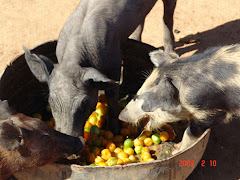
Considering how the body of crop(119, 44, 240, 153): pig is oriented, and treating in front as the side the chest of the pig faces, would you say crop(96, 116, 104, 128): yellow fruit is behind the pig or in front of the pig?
in front

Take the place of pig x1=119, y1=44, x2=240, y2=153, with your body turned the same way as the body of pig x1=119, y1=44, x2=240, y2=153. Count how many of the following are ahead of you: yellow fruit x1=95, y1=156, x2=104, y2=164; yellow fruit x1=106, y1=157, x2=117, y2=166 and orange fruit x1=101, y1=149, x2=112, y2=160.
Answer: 3

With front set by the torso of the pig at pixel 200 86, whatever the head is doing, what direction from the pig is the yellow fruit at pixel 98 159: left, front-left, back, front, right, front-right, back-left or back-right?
front

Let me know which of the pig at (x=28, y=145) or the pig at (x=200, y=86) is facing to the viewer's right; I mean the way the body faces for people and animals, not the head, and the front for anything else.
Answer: the pig at (x=28, y=145)

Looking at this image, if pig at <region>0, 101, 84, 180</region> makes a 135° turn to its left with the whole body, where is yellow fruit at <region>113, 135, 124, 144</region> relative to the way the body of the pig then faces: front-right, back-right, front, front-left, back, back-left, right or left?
right

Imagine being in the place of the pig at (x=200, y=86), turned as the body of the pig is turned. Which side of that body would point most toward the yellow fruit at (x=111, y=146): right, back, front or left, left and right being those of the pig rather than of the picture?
front

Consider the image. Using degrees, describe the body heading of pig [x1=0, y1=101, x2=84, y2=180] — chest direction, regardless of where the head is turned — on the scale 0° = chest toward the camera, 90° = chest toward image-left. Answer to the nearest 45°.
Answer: approximately 270°

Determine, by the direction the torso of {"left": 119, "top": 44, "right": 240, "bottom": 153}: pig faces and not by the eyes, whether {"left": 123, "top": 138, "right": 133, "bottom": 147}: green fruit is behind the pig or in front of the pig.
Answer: in front

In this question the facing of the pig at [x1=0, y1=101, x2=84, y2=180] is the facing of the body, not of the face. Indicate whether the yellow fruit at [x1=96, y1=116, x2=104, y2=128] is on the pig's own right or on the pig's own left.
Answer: on the pig's own left

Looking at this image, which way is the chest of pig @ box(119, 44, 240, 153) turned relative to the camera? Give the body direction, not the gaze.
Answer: to the viewer's left

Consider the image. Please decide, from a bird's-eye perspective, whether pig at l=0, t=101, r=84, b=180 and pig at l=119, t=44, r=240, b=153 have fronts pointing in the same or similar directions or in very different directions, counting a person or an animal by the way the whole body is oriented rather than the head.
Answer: very different directions

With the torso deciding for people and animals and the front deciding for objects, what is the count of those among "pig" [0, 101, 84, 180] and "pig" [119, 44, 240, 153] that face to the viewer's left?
1
